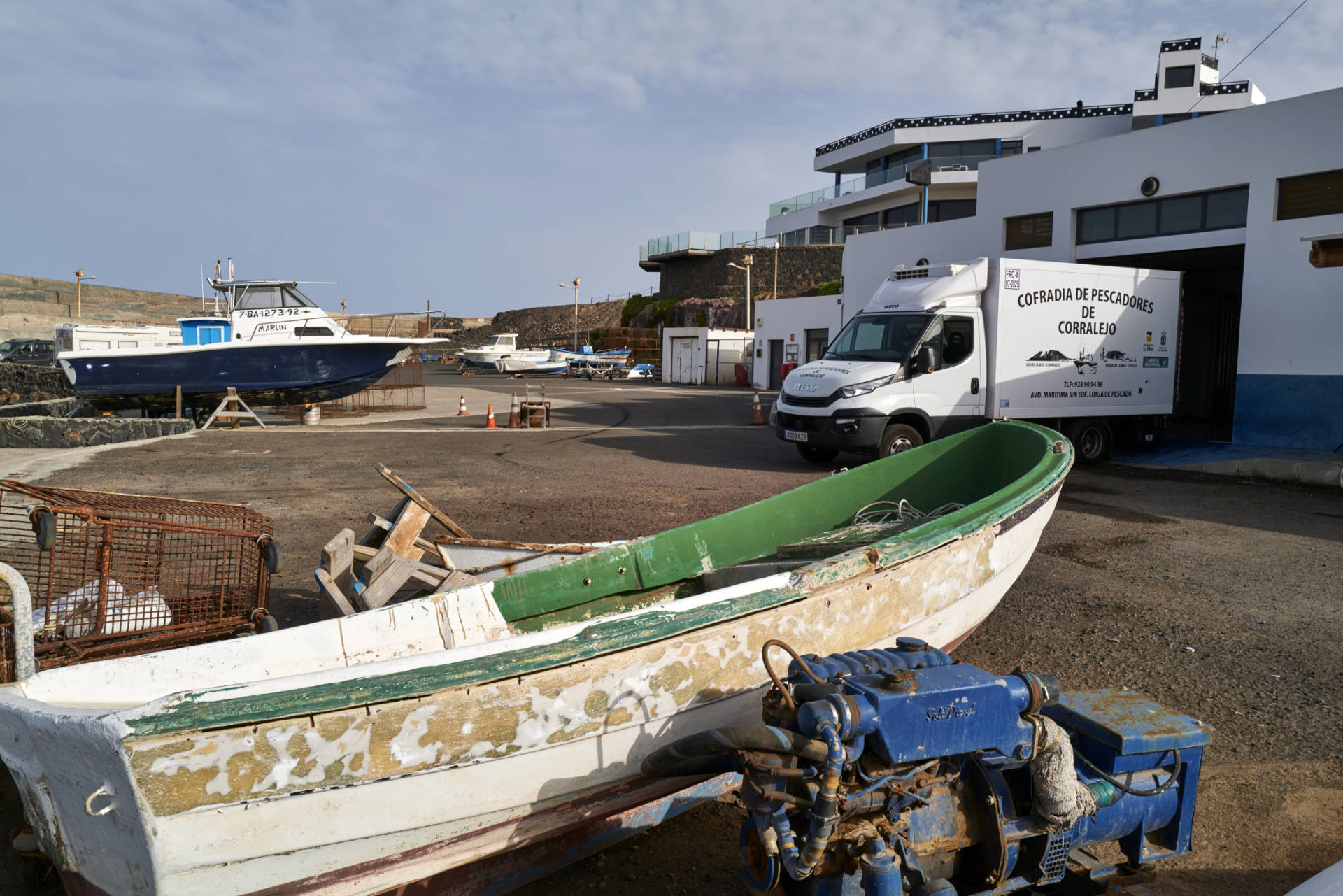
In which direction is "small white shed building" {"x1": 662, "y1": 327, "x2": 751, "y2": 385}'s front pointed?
toward the camera

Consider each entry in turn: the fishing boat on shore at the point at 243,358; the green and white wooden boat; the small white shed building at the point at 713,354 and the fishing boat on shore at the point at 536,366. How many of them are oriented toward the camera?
1

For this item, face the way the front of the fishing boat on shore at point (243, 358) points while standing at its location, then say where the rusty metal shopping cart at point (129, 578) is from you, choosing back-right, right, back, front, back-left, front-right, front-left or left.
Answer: right

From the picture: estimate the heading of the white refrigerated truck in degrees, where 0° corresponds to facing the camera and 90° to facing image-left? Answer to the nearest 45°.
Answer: approximately 45°

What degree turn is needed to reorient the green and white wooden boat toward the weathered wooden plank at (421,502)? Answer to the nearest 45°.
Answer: approximately 45° to its left

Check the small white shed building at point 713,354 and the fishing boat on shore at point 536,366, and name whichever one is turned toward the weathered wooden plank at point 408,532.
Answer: the small white shed building

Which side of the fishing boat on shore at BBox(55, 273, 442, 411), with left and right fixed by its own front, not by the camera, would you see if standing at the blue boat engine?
right

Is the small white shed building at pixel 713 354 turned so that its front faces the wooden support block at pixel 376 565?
yes

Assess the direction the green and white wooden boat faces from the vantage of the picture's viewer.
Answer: facing away from the viewer and to the right of the viewer

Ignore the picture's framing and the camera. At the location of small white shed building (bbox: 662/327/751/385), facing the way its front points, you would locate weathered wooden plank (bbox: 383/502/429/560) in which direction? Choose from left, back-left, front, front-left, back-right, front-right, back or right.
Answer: front

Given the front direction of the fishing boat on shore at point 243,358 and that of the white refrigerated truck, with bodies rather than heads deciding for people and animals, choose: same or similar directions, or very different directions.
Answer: very different directions

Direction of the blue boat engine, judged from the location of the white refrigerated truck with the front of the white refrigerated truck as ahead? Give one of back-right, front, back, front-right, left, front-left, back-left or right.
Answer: front-left

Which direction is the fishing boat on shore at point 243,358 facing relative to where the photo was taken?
to the viewer's right

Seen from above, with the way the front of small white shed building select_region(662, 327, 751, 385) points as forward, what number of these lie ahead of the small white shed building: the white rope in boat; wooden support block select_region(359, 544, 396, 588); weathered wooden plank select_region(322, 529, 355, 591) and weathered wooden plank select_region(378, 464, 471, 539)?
4

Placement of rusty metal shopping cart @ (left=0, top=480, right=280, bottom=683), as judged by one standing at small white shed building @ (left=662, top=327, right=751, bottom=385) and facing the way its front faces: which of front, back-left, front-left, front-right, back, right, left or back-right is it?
front

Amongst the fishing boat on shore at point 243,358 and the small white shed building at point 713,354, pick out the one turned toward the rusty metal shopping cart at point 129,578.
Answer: the small white shed building
